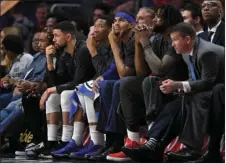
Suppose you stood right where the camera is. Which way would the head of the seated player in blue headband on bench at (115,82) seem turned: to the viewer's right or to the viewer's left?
to the viewer's left

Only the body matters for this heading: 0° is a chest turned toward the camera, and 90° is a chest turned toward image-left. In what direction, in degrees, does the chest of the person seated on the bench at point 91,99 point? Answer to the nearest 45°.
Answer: approximately 45°

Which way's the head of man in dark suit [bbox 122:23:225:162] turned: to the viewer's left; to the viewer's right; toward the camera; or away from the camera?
to the viewer's left

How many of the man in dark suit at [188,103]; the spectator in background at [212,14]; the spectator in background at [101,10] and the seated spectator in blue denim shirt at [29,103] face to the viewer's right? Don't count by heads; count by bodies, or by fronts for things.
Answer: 0

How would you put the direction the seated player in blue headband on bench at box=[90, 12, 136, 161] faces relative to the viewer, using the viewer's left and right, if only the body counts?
facing the viewer and to the left of the viewer

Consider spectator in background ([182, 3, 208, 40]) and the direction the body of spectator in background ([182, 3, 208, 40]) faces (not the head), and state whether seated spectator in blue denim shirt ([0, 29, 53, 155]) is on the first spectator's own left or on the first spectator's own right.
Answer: on the first spectator's own right
